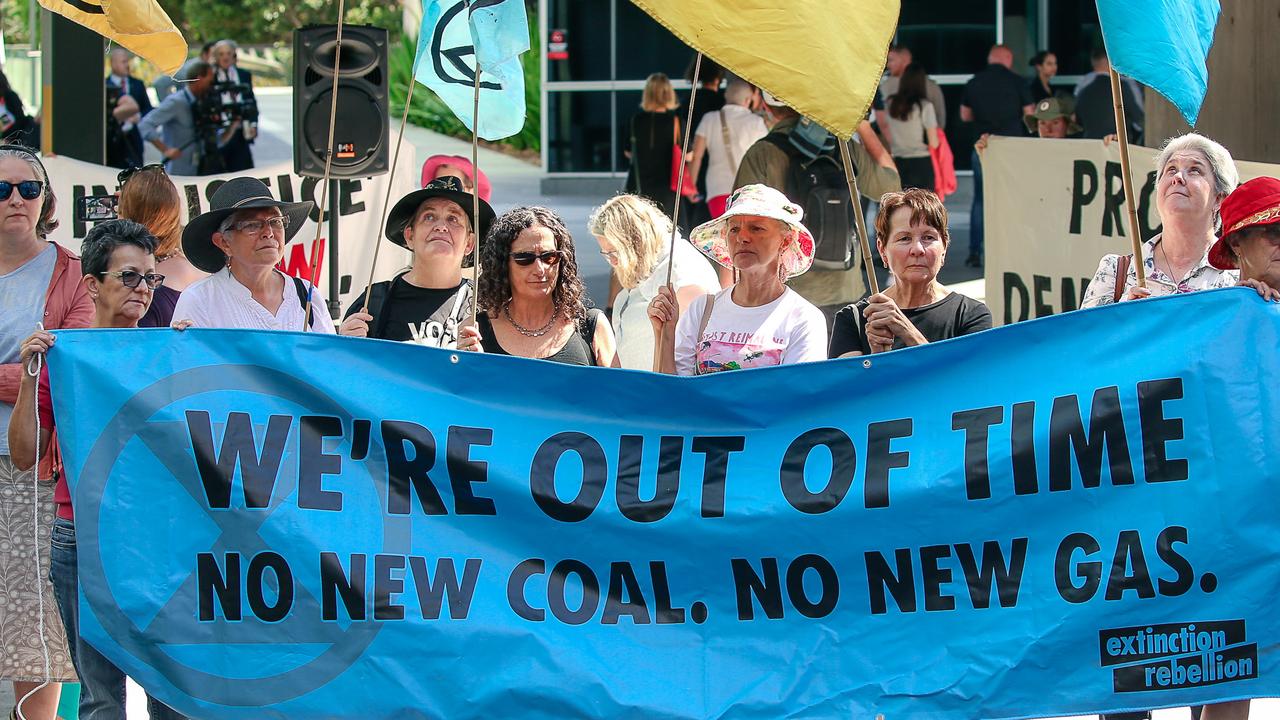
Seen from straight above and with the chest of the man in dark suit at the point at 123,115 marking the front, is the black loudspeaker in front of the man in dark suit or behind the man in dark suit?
in front

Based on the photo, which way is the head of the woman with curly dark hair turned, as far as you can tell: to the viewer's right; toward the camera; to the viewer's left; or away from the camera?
toward the camera

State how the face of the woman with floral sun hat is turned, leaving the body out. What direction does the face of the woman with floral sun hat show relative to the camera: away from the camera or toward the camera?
toward the camera

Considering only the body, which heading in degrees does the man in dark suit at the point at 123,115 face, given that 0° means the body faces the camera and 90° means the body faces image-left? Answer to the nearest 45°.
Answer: approximately 315°

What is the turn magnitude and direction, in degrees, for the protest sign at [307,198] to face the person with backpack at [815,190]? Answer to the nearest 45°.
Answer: approximately 45° to its left

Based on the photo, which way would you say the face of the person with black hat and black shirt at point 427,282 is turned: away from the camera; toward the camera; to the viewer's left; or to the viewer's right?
toward the camera

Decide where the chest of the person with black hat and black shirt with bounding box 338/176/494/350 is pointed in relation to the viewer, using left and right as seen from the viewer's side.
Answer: facing the viewer

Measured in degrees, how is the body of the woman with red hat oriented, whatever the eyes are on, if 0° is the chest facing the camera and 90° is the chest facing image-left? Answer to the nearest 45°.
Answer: approximately 315°

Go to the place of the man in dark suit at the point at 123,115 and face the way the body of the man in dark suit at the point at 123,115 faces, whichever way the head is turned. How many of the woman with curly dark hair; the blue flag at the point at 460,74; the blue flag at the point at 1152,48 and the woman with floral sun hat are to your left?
0

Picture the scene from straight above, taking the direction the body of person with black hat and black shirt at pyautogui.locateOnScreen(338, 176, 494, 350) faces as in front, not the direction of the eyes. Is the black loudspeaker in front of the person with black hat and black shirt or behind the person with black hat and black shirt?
behind

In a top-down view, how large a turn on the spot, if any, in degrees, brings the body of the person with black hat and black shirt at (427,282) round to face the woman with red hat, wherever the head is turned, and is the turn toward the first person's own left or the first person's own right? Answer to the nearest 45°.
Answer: approximately 45° to the first person's own left

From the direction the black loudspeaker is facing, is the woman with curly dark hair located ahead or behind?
ahead

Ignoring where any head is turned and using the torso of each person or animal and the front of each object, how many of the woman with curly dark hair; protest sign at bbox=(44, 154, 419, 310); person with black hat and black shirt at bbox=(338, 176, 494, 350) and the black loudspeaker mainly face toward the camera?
4

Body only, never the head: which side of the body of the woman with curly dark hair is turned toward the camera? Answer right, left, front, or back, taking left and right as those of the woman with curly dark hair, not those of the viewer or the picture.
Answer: front

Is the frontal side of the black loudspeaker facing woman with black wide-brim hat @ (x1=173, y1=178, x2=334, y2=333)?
yes
